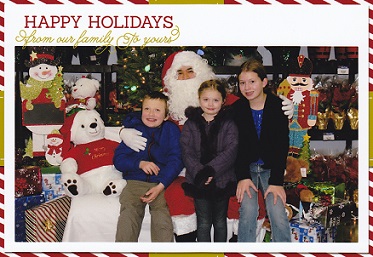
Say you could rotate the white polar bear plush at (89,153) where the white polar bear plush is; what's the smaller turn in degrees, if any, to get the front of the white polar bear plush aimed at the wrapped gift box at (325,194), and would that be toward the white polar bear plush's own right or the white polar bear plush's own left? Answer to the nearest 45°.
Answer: approximately 90° to the white polar bear plush's own left

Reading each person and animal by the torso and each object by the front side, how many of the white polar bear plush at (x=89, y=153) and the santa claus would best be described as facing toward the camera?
2

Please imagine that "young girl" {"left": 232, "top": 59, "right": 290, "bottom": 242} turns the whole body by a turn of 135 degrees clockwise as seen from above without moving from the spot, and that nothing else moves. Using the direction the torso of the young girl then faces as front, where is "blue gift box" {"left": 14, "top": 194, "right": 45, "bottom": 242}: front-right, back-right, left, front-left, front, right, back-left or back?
front-left

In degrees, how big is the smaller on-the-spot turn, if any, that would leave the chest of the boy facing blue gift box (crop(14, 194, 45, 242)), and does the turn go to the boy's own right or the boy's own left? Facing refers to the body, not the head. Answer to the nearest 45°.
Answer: approximately 90° to the boy's own right

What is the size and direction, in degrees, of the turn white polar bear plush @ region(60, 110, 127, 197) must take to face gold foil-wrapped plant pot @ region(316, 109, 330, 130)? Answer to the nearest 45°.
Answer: approximately 90° to its left
